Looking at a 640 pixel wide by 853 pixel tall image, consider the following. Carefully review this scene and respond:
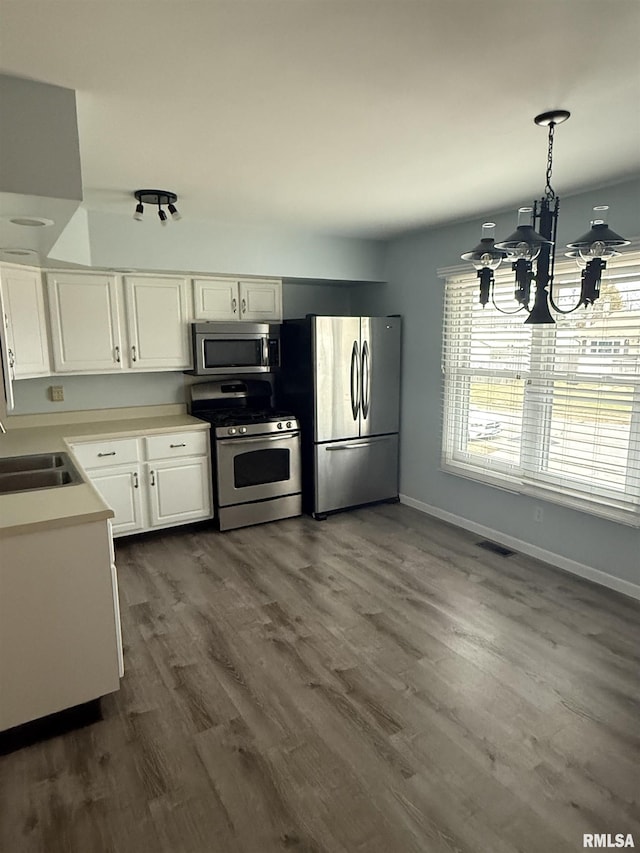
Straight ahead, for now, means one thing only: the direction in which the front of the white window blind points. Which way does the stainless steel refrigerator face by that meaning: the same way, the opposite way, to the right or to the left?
to the left

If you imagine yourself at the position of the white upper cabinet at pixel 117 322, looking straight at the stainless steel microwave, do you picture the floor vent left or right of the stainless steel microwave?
right

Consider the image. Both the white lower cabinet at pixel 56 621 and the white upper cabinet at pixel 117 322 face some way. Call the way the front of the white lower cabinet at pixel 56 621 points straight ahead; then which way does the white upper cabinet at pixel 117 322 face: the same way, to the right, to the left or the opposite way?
to the right

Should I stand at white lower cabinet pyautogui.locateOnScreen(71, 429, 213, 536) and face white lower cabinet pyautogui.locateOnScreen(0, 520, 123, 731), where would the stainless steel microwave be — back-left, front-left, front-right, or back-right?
back-left

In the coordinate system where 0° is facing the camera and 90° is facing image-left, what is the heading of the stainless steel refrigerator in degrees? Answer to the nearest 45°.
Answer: approximately 315°

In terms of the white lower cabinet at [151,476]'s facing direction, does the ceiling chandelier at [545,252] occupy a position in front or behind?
in front

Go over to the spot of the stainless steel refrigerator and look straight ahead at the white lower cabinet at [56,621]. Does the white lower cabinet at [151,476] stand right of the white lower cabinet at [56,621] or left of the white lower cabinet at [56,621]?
right

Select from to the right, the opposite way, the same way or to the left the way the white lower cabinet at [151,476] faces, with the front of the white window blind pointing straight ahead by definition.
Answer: to the left

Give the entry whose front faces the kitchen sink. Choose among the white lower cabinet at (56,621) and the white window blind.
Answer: the white window blind

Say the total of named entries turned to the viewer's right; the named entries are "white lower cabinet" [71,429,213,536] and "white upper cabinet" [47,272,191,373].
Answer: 0

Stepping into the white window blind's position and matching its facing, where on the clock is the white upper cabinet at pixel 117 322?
The white upper cabinet is roughly at 1 o'clock from the white window blind.
